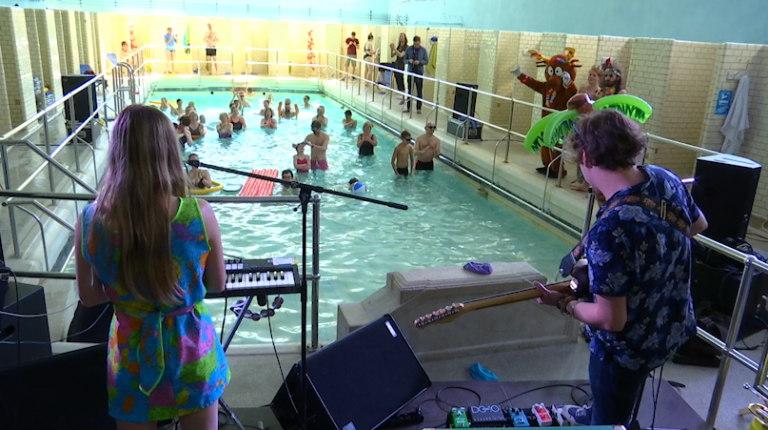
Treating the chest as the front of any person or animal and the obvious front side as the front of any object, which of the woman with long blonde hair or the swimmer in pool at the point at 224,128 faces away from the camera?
the woman with long blonde hair

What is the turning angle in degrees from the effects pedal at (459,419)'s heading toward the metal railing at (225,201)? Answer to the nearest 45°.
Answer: approximately 90° to its right

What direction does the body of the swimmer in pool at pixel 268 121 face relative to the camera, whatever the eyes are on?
toward the camera

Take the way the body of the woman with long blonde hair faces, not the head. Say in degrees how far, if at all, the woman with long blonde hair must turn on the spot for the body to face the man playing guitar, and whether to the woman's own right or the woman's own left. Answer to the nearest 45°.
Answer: approximately 90° to the woman's own right

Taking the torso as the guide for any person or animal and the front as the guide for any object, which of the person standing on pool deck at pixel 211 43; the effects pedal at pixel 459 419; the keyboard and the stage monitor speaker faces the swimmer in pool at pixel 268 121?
the person standing on pool deck

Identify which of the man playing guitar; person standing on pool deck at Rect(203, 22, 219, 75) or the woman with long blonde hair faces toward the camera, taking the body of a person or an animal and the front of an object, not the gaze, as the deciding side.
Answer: the person standing on pool deck

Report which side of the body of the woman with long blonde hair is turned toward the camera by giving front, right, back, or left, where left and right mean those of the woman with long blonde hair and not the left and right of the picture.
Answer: back

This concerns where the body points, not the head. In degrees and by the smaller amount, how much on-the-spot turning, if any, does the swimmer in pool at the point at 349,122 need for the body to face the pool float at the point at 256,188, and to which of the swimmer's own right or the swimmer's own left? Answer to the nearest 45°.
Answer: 0° — they already face it

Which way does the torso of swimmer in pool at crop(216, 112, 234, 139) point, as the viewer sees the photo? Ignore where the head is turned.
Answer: toward the camera

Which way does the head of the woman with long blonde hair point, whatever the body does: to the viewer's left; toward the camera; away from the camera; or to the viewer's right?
away from the camera

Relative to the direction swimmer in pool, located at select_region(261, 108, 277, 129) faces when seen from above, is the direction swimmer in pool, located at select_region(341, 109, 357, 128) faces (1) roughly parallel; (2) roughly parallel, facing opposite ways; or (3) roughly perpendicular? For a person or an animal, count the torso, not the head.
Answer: roughly parallel

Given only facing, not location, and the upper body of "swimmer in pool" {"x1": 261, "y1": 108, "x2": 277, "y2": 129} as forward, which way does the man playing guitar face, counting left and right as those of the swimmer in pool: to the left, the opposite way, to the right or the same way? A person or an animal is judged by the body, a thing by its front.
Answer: the opposite way

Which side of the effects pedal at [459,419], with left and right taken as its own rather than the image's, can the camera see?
front

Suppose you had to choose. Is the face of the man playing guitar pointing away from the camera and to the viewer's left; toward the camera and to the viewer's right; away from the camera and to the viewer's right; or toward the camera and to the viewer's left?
away from the camera and to the viewer's left

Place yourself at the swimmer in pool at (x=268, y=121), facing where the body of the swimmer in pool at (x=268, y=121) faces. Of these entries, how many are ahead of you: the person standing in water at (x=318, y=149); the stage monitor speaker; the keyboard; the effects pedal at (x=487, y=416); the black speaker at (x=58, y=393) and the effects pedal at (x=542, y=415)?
6
